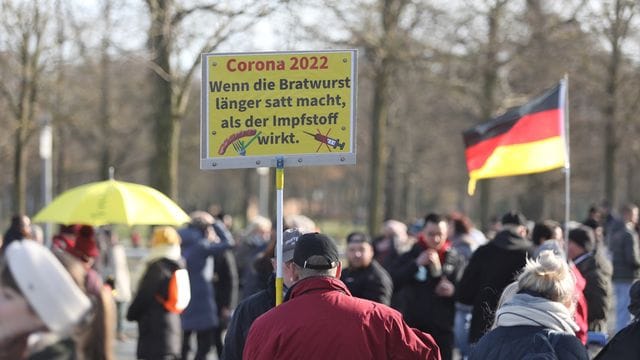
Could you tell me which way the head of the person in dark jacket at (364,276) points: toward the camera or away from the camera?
toward the camera

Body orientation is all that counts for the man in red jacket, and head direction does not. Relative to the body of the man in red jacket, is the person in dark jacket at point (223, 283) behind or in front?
in front

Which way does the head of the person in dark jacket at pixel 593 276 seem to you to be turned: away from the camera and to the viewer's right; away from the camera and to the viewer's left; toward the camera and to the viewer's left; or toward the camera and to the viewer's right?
toward the camera and to the viewer's left

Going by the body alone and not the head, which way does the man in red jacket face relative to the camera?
away from the camera

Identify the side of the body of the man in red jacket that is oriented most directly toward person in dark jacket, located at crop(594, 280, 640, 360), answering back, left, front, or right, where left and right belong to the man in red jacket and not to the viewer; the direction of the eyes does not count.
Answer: right

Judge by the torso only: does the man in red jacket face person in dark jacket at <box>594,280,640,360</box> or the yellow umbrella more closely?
the yellow umbrella

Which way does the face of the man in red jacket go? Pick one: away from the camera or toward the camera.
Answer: away from the camera

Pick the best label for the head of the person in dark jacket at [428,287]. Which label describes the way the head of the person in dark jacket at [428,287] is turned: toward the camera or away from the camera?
toward the camera
